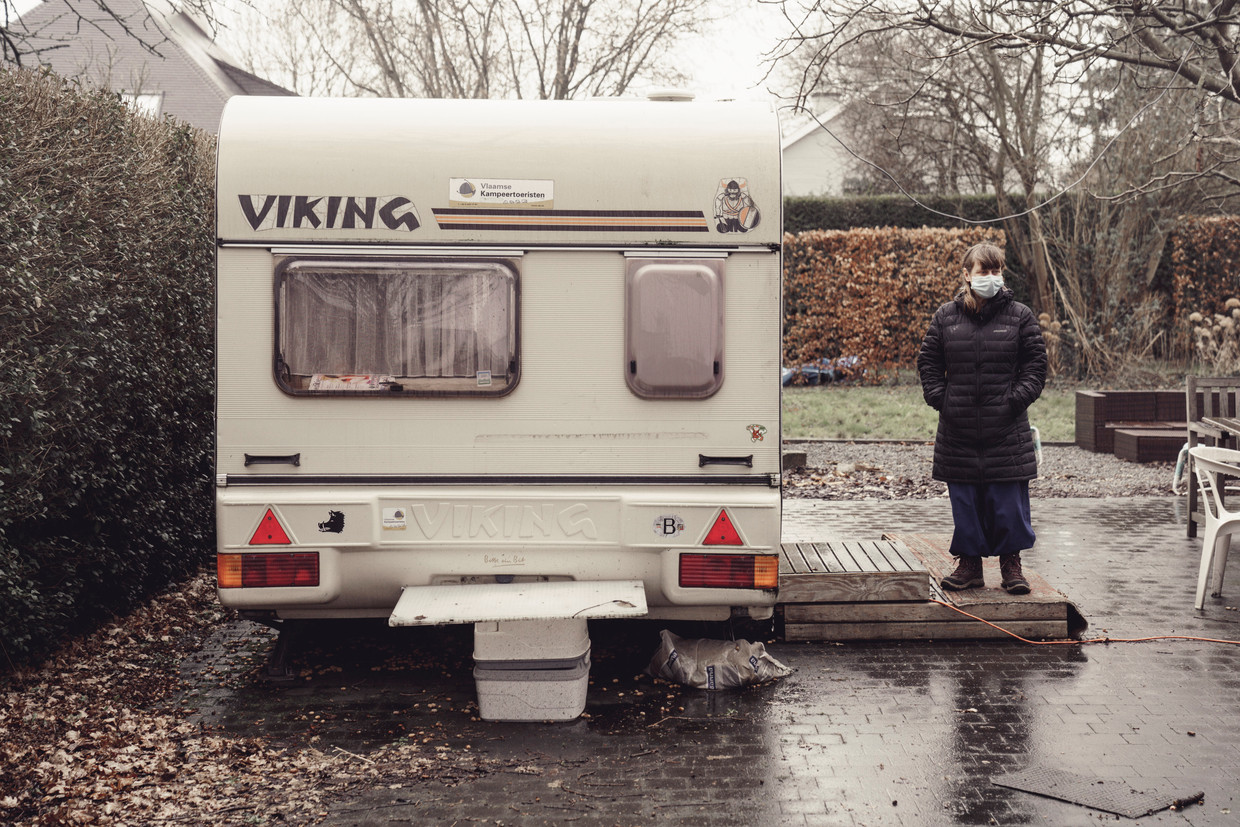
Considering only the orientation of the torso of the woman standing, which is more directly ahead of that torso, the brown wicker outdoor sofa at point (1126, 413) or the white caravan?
the white caravan

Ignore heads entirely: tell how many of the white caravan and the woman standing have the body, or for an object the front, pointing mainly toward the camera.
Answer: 1

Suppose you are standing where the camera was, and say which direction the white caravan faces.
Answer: facing away from the viewer

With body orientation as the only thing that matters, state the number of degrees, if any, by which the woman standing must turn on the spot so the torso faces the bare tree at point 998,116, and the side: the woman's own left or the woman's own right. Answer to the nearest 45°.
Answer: approximately 180°

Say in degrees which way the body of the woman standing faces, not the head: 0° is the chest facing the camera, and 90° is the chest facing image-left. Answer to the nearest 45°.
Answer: approximately 0°

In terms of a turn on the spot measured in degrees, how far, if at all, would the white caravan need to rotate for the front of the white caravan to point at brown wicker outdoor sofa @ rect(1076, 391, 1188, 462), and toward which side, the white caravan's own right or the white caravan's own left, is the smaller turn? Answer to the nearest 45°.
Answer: approximately 45° to the white caravan's own right

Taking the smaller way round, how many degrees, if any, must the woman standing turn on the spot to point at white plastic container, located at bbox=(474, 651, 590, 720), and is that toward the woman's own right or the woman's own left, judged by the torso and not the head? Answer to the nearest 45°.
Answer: approximately 45° to the woman's own right

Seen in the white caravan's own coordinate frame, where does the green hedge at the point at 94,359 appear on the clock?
The green hedge is roughly at 10 o'clock from the white caravan.

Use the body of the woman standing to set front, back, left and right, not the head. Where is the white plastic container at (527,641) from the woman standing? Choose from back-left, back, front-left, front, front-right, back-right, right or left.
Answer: front-right

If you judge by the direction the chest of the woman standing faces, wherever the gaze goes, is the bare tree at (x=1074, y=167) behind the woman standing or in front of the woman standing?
behind

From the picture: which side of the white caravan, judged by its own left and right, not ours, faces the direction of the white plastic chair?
right
